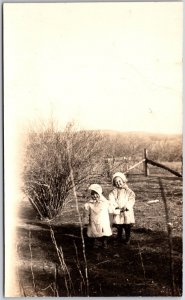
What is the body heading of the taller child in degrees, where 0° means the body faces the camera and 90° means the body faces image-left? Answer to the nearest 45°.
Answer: approximately 0°
